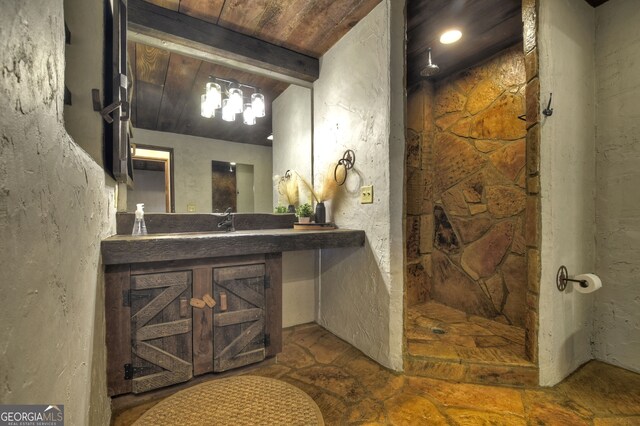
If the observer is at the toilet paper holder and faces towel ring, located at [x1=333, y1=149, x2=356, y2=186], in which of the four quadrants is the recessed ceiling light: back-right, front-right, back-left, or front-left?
front-right

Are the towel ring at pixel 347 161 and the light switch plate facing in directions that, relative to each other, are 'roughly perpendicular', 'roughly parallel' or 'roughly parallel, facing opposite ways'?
roughly parallel

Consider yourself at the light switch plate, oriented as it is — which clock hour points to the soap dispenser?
The soap dispenser is roughly at 1 o'clock from the light switch plate.

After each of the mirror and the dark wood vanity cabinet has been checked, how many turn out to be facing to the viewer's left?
0

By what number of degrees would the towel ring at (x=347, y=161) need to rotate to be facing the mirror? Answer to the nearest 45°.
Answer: approximately 45° to its right

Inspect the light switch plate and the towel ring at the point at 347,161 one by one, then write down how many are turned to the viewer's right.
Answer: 0

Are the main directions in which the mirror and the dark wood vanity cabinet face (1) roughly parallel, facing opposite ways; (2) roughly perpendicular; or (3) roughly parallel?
roughly parallel

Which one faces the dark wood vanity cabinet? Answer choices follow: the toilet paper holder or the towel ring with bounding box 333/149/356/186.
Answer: the towel ring

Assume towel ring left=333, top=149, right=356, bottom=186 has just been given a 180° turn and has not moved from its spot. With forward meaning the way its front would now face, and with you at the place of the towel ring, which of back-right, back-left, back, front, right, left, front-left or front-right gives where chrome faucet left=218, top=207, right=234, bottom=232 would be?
back-left
